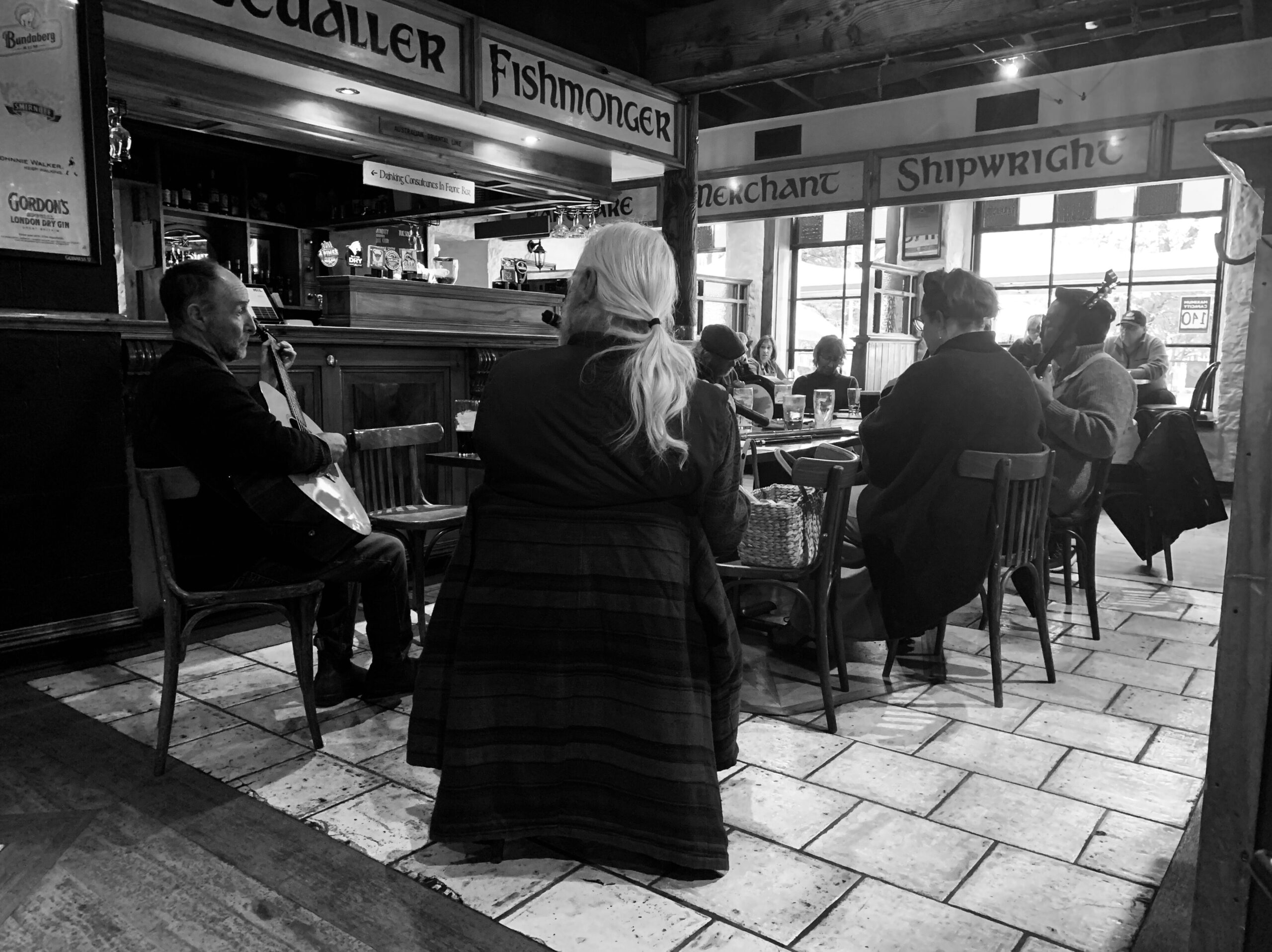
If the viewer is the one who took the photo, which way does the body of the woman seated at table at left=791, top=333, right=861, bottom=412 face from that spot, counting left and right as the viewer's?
facing the viewer

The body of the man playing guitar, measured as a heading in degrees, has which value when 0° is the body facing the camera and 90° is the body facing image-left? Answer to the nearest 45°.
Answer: approximately 270°

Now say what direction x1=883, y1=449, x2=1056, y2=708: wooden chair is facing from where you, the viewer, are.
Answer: facing away from the viewer and to the left of the viewer

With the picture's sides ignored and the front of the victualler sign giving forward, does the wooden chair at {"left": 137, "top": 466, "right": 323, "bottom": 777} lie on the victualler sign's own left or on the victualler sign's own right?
on the victualler sign's own right

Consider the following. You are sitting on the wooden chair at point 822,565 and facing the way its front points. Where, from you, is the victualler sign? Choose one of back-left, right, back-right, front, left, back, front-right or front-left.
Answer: front-right

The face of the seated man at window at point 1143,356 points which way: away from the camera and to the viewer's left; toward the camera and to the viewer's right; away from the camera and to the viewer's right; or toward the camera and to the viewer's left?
toward the camera and to the viewer's left

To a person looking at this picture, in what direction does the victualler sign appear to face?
facing the viewer and to the right of the viewer

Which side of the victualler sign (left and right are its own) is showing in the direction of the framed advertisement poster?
right

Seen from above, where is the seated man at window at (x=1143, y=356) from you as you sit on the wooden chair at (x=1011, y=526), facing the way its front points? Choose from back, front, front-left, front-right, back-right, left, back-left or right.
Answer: front-right

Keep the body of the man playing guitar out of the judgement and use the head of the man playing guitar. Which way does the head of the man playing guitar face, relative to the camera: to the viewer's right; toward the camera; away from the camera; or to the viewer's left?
to the viewer's right

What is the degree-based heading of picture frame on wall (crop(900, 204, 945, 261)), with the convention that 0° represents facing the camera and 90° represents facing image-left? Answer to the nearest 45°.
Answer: approximately 0°

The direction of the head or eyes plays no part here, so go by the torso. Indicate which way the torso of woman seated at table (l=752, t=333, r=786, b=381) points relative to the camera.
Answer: toward the camera

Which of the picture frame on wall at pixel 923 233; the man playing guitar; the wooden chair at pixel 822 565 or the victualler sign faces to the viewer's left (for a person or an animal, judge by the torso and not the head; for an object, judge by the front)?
the wooden chair

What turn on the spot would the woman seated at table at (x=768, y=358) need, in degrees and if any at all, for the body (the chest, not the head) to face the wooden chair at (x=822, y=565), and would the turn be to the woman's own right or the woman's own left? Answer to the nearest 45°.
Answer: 0° — they already face it

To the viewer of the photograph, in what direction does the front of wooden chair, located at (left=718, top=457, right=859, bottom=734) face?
facing to the left of the viewer
